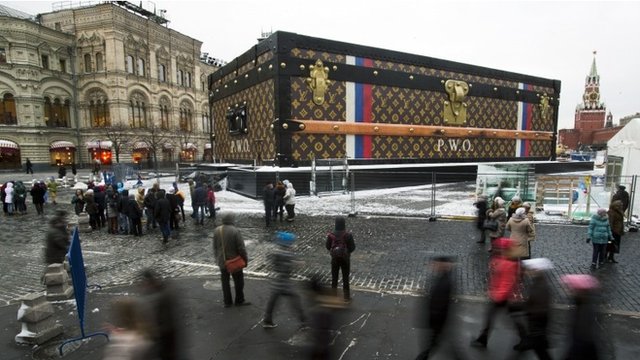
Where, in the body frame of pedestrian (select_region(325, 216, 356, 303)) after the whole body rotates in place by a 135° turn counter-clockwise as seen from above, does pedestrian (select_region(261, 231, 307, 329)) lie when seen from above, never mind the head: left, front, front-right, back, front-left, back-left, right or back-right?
front

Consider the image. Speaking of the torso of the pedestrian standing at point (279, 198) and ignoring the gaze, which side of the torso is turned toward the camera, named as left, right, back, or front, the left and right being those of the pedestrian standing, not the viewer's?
back

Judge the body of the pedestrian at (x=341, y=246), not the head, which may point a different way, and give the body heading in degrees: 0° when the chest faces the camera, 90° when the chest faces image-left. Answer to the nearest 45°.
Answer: approximately 180°

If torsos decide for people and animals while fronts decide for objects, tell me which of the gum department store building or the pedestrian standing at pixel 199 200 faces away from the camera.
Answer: the pedestrian standing

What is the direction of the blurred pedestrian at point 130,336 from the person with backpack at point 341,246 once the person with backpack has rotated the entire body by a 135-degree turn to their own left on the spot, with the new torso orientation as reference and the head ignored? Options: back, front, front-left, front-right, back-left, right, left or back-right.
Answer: front

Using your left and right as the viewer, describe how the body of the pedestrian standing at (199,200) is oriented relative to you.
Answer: facing away from the viewer
